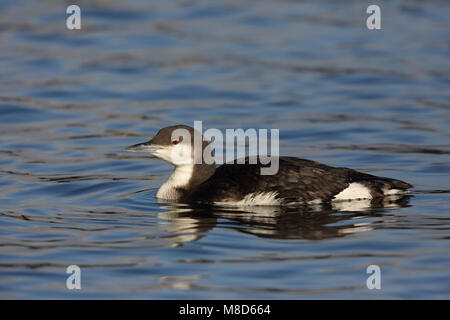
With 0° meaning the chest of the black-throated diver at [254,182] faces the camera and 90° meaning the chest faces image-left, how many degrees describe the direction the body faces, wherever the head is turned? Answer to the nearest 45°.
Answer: approximately 90°
